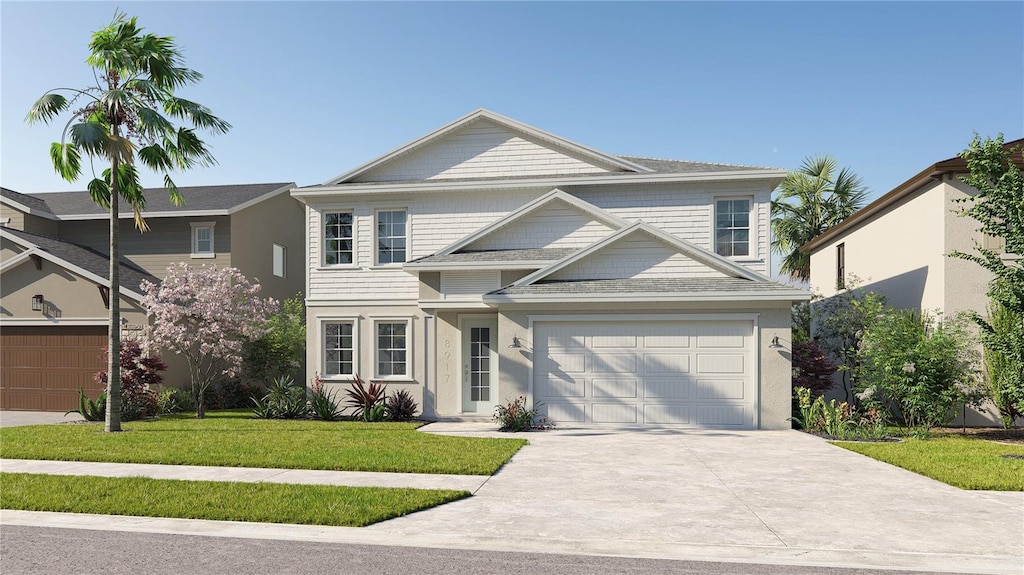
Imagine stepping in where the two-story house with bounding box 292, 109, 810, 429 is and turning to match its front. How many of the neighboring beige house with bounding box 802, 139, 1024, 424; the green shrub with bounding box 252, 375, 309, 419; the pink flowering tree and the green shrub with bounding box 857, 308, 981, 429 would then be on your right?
2

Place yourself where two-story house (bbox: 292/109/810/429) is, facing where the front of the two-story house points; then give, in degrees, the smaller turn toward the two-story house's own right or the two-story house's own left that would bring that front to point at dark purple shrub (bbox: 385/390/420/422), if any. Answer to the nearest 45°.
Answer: approximately 90° to the two-story house's own right

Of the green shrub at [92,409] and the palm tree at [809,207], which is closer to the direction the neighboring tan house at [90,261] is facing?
the green shrub

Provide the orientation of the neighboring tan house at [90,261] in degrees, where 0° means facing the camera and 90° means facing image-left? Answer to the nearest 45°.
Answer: approximately 0°

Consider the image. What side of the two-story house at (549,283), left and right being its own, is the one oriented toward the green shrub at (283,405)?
right

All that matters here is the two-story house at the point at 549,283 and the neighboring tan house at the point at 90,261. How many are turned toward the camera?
2

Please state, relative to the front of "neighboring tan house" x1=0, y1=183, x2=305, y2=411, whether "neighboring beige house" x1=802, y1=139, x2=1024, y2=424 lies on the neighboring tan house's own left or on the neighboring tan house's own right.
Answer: on the neighboring tan house's own left

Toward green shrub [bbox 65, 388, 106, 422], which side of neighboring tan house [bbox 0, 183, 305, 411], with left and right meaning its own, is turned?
front

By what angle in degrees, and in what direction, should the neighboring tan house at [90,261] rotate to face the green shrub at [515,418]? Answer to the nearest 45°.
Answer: approximately 45° to its left

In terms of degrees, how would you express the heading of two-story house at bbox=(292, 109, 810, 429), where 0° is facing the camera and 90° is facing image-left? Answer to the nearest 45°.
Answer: approximately 0°

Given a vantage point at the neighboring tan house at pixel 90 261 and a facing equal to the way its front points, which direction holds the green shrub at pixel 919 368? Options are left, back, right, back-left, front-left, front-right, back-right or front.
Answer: front-left
